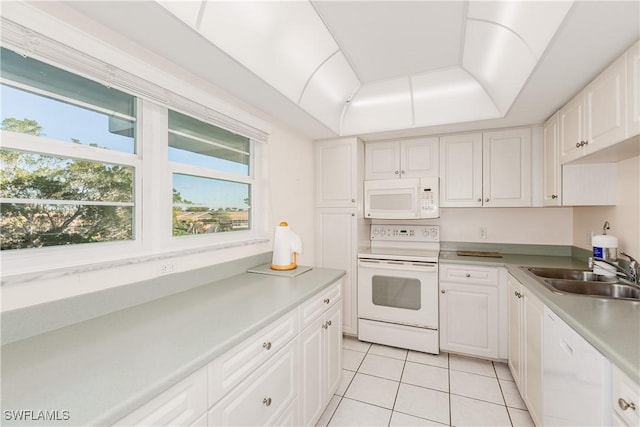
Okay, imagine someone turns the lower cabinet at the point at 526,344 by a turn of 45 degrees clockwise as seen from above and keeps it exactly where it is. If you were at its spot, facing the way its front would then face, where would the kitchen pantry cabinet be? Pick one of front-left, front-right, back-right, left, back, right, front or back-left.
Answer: front-left

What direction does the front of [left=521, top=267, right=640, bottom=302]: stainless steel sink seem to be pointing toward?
to the viewer's left

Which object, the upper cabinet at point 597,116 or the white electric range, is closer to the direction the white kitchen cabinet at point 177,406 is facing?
the upper cabinet

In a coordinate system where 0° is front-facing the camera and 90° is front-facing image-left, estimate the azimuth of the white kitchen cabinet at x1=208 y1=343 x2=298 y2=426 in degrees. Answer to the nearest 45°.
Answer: approximately 315°

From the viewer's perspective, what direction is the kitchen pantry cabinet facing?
toward the camera

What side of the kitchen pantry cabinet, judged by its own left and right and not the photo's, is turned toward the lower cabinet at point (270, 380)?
front

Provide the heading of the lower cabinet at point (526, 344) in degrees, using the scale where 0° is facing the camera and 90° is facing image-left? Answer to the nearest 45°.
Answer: approximately 90°

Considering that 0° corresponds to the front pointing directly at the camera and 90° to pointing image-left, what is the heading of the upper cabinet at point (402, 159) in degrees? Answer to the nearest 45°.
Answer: approximately 0°

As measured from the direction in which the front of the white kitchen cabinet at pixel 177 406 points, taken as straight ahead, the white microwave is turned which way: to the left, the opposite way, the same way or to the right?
to the right

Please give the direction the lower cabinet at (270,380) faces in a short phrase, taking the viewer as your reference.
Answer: facing the viewer and to the right of the viewer

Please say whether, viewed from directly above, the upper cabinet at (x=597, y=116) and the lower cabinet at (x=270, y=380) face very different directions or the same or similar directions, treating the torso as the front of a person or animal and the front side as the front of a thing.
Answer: very different directions

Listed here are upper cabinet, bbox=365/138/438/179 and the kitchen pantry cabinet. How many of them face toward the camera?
2

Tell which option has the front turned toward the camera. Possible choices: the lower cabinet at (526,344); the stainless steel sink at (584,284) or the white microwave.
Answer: the white microwave
